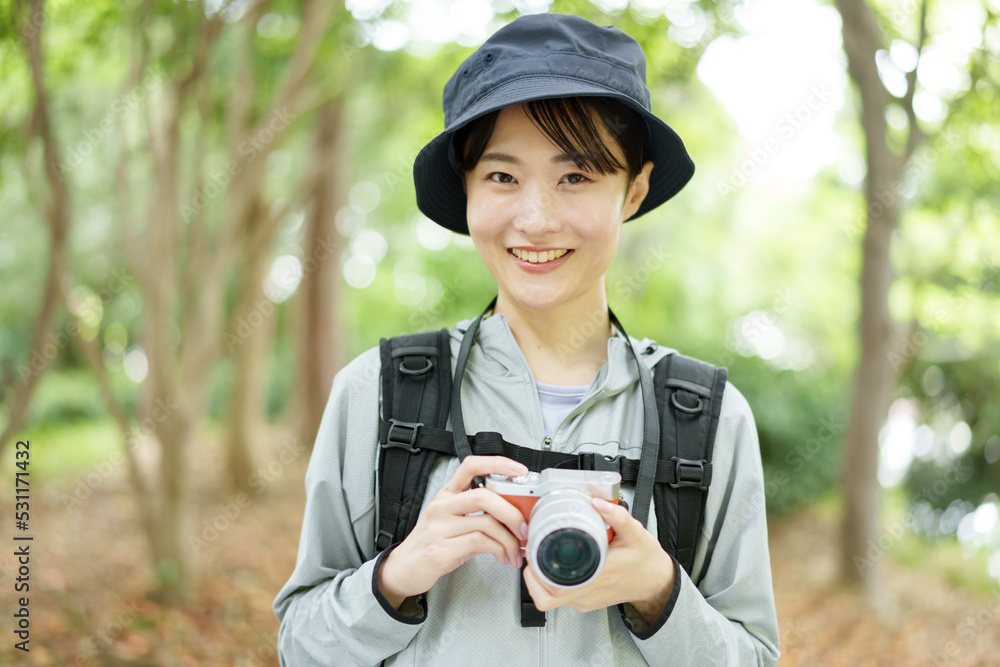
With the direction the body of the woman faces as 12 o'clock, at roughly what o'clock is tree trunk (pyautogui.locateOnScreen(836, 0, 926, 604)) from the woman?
The tree trunk is roughly at 7 o'clock from the woman.

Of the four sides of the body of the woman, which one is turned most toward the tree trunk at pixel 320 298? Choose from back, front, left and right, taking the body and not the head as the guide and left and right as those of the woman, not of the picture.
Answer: back

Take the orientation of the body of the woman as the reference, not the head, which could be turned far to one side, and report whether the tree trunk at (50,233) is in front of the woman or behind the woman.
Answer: behind

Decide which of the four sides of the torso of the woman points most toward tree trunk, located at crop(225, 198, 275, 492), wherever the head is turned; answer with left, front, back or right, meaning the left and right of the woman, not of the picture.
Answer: back

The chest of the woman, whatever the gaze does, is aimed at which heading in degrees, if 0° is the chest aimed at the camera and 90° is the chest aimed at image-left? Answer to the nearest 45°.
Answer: approximately 0°

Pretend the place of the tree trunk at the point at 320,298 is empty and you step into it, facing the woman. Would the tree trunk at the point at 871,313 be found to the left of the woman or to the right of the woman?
left
